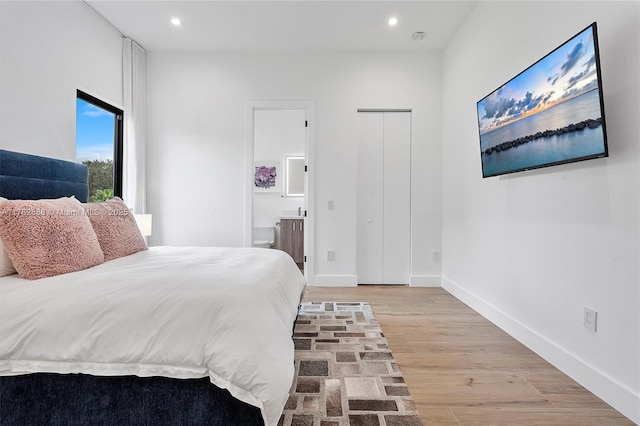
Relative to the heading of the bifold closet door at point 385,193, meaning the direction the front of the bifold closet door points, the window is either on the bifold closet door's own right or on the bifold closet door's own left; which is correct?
on the bifold closet door's own right

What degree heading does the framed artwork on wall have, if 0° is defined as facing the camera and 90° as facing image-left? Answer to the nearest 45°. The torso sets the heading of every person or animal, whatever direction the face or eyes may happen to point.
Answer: approximately 0°

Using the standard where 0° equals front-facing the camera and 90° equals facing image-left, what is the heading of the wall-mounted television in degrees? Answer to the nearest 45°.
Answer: approximately 45°

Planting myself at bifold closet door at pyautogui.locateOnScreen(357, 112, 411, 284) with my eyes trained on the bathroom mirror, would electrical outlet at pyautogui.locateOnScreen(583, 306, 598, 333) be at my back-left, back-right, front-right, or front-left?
back-left

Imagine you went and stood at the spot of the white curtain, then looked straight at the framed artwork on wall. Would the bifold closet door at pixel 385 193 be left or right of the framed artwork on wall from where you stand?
right

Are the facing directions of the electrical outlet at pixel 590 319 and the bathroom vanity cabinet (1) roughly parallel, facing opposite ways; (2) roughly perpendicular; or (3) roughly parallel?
roughly perpendicular

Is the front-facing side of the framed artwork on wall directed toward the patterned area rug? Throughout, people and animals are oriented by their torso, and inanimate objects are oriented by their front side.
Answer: yes
